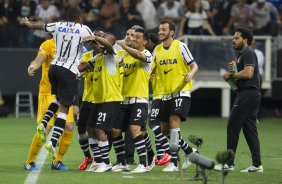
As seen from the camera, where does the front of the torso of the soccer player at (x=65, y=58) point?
away from the camera

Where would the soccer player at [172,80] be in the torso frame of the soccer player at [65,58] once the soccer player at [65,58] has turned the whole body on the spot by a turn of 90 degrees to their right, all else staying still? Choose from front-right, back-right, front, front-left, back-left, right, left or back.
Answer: front

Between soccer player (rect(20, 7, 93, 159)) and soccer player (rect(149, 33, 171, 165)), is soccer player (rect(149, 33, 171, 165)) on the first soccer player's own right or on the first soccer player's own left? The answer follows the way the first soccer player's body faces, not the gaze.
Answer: on the first soccer player's own right

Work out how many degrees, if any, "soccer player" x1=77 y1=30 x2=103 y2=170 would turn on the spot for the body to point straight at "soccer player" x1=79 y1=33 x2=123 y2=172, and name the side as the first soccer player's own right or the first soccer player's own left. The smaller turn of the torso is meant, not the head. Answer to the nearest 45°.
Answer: approximately 90° to the first soccer player's own left

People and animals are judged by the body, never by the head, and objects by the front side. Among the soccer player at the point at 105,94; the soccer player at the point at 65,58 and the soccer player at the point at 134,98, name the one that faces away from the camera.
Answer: the soccer player at the point at 65,58

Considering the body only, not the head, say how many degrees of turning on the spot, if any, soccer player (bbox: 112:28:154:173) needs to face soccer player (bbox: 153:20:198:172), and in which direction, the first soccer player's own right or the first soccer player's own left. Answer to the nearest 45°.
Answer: approximately 135° to the first soccer player's own left

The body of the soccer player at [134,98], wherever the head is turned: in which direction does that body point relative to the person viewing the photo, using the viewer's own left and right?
facing the viewer and to the left of the viewer

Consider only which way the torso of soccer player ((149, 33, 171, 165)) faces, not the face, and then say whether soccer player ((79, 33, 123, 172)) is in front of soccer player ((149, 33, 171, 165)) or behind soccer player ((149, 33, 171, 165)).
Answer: in front
